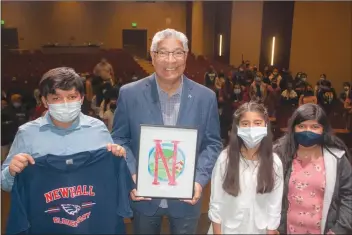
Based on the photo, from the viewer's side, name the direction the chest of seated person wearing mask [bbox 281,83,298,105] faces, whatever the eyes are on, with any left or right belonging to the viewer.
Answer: facing the viewer

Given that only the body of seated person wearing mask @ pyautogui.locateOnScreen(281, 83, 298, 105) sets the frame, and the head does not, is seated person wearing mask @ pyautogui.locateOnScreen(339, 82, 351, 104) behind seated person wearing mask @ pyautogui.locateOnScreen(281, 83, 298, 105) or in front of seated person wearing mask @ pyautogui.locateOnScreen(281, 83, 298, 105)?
behind

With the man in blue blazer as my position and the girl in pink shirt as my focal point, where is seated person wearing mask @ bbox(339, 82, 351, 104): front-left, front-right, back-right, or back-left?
front-left

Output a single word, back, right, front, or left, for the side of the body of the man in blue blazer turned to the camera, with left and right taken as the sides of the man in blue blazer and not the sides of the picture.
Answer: front

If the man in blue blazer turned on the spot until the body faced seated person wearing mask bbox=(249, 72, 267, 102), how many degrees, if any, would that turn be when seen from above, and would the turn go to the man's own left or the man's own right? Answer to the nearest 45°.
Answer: approximately 135° to the man's own left

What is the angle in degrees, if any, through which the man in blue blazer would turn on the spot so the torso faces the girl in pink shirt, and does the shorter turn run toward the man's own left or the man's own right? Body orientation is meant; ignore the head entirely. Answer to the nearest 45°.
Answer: approximately 90° to the man's own left

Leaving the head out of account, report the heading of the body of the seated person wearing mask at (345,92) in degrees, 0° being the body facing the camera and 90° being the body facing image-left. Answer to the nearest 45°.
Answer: approximately 45°
